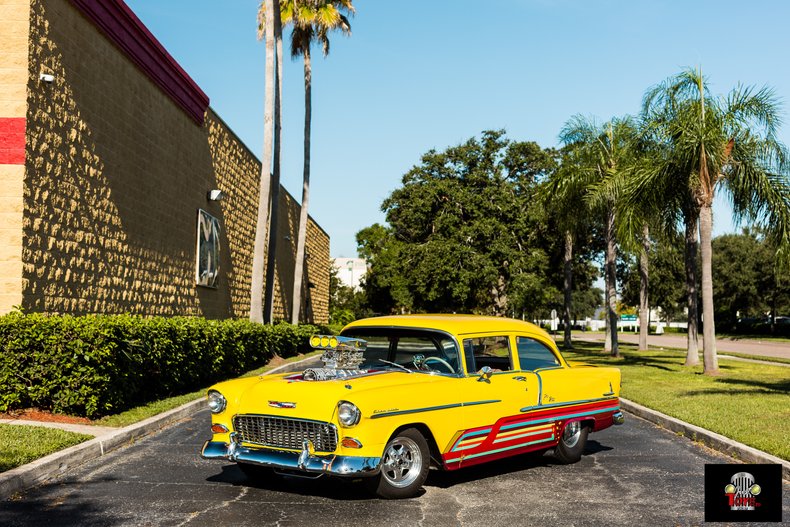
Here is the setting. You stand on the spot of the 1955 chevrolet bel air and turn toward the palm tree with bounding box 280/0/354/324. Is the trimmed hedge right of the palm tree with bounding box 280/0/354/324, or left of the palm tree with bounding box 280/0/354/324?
left

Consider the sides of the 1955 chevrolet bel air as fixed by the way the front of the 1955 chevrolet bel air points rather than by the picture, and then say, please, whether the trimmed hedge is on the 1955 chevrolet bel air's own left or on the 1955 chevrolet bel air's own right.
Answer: on the 1955 chevrolet bel air's own right

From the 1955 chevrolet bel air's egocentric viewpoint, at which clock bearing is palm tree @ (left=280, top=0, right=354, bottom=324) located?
The palm tree is roughly at 4 o'clock from the 1955 chevrolet bel air.

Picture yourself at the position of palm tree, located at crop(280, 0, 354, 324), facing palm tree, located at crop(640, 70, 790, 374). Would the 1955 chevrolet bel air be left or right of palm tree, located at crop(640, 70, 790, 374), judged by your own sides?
right

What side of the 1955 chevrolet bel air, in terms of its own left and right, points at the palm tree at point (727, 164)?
back

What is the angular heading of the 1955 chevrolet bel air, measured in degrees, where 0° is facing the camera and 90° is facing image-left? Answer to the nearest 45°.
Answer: approximately 45°

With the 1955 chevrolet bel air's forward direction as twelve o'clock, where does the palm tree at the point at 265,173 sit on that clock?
The palm tree is roughly at 4 o'clock from the 1955 chevrolet bel air.

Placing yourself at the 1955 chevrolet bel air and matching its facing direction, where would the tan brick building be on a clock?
The tan brick building is roughly at 3 o'clock from the 1955 chevrolet bel air.

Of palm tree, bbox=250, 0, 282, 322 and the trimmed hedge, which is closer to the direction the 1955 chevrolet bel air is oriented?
the trimmed hedge

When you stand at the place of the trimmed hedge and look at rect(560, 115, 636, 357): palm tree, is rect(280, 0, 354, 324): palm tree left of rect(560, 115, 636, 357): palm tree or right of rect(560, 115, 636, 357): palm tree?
left
